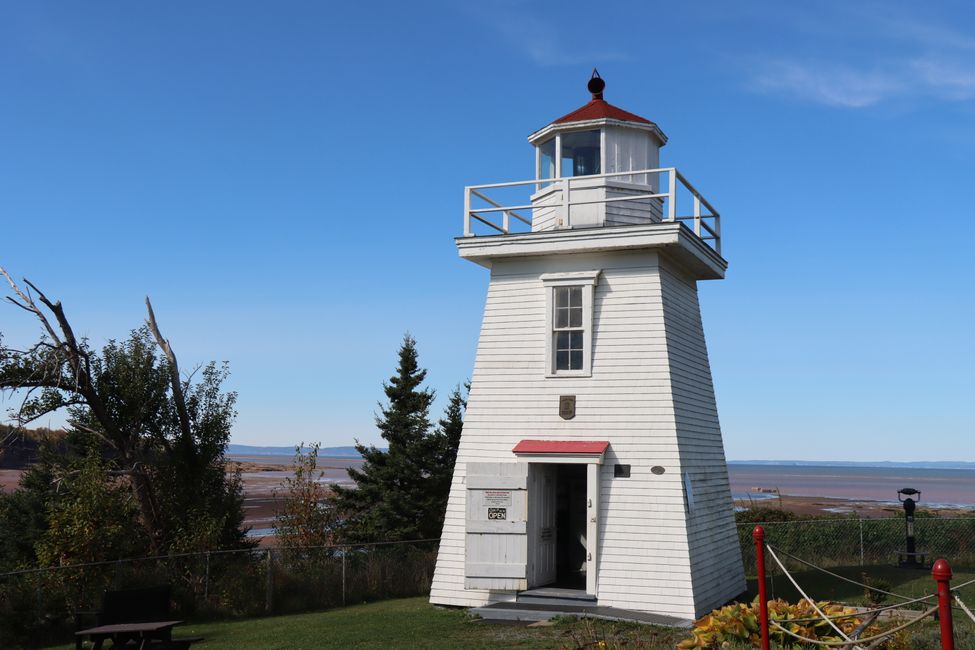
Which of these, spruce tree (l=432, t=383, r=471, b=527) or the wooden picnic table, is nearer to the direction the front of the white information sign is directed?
the wooden picnic table

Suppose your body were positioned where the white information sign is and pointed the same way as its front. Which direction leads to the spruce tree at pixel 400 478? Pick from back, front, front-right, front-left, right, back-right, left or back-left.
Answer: back

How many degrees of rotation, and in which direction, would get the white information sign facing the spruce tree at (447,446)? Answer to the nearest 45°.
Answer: approximately 180°

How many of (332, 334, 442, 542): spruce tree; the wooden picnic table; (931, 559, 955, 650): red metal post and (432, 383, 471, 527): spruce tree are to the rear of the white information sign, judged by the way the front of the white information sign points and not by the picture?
2

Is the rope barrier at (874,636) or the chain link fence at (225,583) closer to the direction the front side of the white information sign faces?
the rope barrier

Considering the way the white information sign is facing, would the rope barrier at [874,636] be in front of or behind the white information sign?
in front

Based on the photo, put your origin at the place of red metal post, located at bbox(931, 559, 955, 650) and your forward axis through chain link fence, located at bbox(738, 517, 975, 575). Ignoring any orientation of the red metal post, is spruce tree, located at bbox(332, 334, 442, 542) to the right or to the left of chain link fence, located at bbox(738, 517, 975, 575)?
left

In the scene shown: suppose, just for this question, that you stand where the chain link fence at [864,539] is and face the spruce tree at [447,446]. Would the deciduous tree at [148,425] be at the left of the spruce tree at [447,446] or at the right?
left

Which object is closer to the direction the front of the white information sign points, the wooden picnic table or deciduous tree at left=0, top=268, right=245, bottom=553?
the wooden picnic table

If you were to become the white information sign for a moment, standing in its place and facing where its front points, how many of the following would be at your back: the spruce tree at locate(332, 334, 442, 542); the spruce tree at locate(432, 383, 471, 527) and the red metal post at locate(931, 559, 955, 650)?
2

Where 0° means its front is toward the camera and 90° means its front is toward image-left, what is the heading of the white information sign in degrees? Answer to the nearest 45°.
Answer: approximately 0°

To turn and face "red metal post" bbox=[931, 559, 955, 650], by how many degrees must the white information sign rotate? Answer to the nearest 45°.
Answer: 0° — it already faces it

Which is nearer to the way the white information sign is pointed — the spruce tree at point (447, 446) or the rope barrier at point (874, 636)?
the rope barrier

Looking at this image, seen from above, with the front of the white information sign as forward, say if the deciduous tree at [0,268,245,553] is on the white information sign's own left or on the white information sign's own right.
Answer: on the white information sign's own right

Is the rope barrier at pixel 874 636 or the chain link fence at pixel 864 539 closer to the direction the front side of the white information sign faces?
the rope barrier
